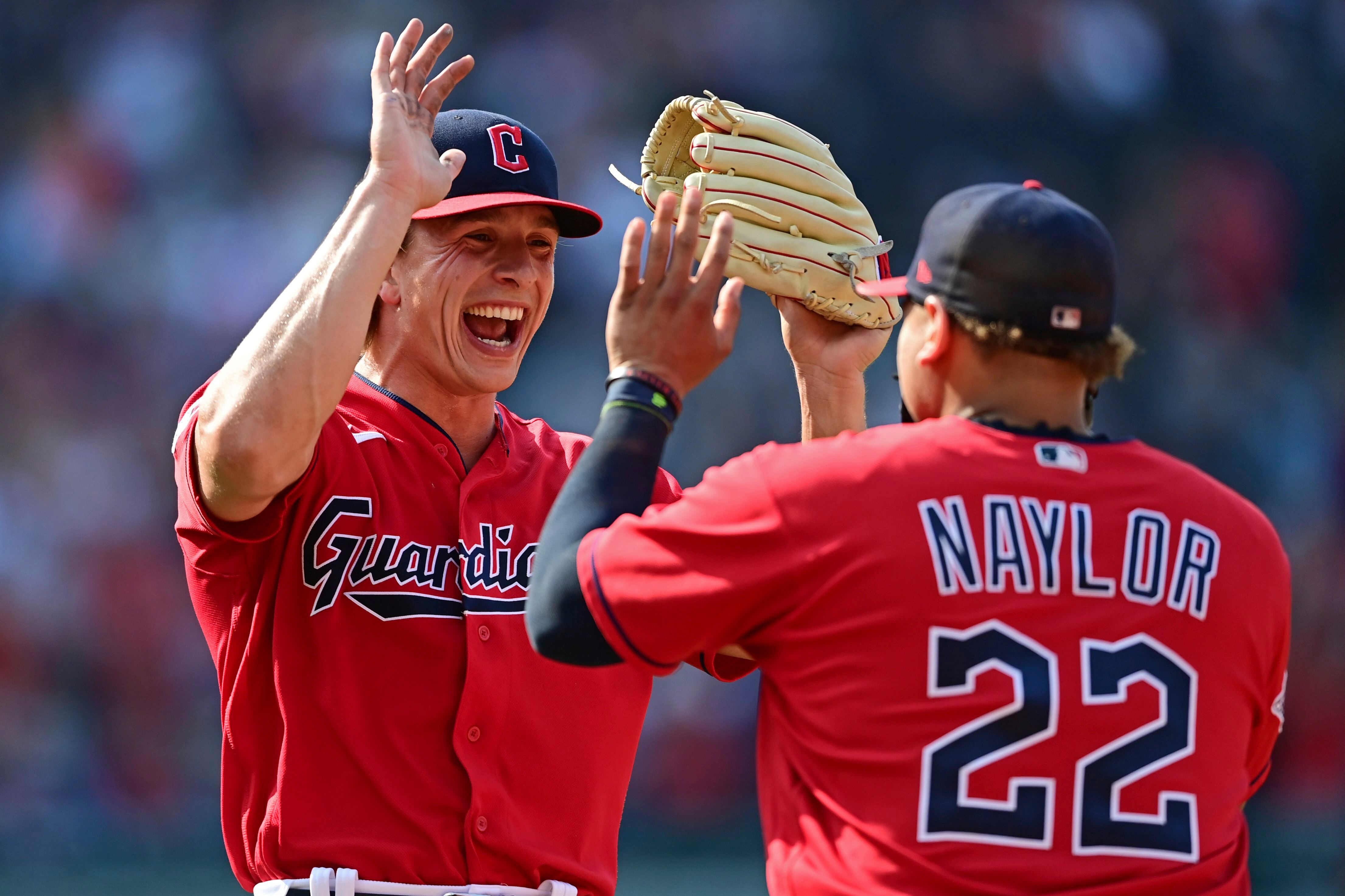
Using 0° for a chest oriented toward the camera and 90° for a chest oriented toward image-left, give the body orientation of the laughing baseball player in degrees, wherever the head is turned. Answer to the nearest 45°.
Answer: approximately 315°

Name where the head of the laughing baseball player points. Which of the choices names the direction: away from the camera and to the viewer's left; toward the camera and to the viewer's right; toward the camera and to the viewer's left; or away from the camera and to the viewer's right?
toward the camera and to the viewer's right

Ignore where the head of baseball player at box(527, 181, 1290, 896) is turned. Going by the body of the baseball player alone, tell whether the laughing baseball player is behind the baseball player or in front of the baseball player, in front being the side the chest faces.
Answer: in front

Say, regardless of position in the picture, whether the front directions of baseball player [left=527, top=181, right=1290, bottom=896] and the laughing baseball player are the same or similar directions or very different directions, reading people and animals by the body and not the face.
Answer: very different directions

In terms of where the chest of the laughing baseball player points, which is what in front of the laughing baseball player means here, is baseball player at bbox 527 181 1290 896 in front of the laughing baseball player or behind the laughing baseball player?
in front

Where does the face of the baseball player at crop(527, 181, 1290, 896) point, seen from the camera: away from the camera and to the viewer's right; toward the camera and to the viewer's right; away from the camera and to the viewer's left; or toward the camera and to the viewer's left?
away from the camera and to the viewer's left

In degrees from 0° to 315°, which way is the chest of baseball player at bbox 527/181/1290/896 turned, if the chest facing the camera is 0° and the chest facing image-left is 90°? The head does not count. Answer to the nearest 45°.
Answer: approximately 135°
